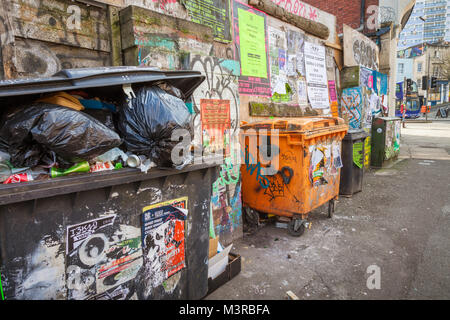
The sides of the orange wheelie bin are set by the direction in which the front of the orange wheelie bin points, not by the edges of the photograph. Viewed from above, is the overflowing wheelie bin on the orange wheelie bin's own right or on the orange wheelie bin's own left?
on the orange wheelie bin's own right

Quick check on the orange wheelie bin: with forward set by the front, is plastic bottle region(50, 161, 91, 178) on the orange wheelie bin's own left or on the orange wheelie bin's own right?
on the orange wheelie bin's own right

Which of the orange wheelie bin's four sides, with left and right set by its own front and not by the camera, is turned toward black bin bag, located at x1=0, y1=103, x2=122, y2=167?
right

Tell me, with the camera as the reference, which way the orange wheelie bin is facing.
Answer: facing the viewer and to the right of the viewer

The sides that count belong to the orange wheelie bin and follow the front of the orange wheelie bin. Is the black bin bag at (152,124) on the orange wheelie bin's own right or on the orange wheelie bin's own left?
on the orange wheelie bin's own right
